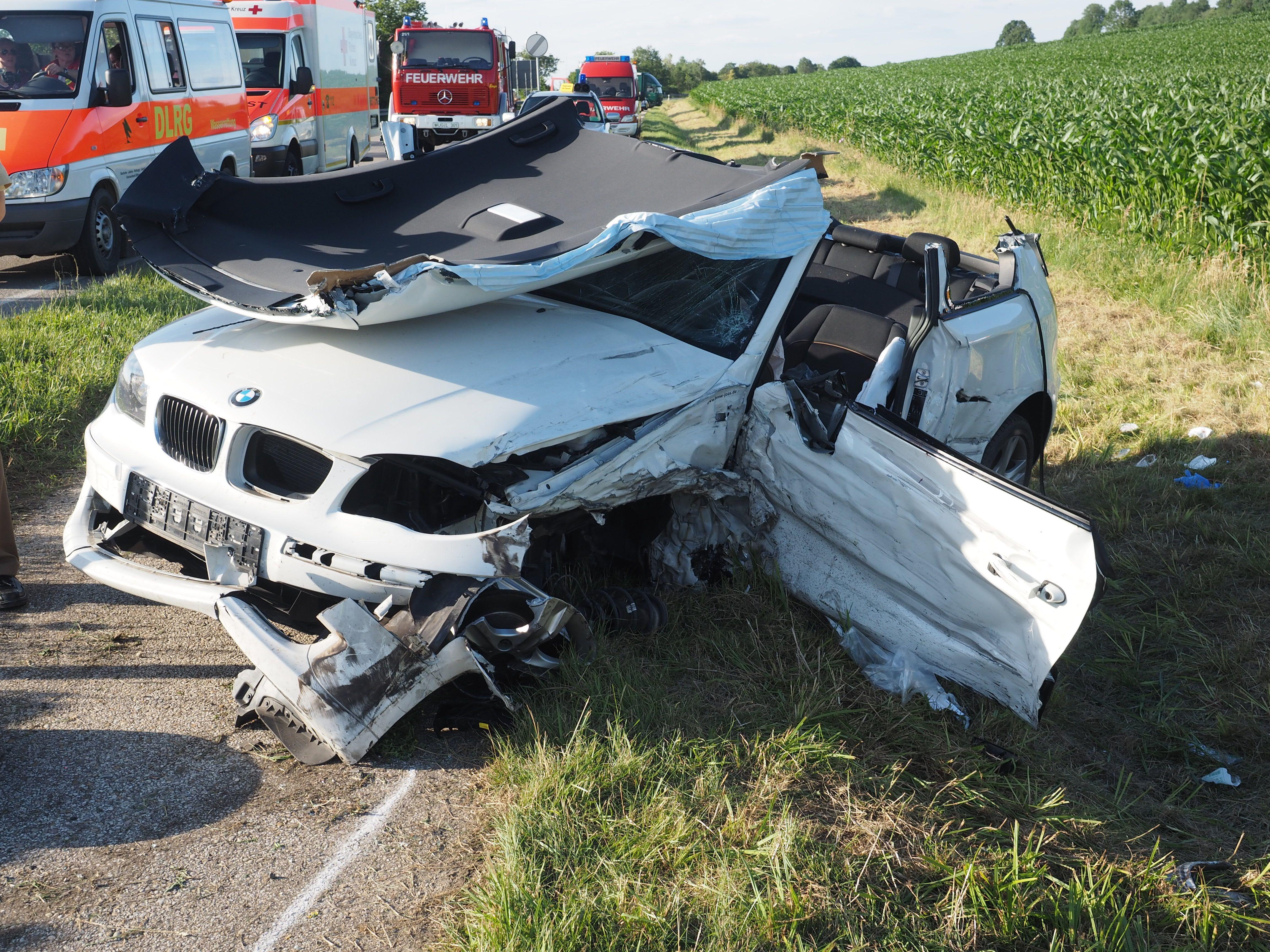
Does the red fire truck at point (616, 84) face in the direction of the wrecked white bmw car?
yes

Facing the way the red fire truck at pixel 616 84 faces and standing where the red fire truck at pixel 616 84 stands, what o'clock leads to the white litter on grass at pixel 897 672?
The white litter on grass is roughly at 12 o'clock from the red fire truck.

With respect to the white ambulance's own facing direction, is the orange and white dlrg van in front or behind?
in front

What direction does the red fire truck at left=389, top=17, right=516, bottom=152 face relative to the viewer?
toward the camera

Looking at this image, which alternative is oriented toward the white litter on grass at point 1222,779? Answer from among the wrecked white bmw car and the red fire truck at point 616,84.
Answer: the red fire truck

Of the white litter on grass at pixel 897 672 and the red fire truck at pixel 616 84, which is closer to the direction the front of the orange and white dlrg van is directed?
the white litter on grass

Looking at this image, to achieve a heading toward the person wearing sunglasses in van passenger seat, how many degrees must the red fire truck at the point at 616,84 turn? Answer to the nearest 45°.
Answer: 0° — it already faces them

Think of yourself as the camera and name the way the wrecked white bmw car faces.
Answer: facing the viewer and to the left of the viewer

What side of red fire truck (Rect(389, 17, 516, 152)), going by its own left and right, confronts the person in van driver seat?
front

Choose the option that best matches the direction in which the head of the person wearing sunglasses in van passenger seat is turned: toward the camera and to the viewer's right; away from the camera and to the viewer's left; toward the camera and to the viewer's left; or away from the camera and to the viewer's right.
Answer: toward the camera and to the viewer's left

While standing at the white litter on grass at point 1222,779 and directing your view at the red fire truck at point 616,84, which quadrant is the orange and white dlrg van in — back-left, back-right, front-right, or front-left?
front-left

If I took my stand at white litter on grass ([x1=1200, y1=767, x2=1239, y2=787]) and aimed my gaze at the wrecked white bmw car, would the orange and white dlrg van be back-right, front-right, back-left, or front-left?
front-right

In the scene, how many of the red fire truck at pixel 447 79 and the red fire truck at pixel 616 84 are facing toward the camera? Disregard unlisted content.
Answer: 2

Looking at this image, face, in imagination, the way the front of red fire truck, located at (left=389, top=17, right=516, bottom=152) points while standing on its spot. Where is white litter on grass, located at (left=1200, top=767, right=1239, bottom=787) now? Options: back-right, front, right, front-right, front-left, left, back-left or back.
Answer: front

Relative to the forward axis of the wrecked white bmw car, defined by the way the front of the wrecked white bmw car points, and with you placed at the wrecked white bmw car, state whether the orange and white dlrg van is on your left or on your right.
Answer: on your right

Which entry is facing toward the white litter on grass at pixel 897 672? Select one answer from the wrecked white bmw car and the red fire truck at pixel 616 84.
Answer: the red fire truck

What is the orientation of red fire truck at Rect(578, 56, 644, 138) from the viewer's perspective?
toward the camera

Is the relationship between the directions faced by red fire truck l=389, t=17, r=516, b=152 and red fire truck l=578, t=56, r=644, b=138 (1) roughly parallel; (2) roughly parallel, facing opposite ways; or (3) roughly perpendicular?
roughly parallel

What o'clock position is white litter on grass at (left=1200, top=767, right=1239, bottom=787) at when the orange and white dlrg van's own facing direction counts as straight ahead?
The white litter on grass is roughly at 10 o'clock from the orange and white dlrg van.
